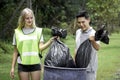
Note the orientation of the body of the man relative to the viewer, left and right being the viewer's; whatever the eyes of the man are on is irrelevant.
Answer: facing the viewer and to the left of the viewer

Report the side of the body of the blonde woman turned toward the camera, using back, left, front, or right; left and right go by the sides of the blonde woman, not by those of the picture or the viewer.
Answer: front

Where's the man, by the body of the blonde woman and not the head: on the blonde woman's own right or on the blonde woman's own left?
on the blonde woman's own left

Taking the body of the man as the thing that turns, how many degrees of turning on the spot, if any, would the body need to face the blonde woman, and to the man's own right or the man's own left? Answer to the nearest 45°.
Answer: approximately 45° to the man's own right

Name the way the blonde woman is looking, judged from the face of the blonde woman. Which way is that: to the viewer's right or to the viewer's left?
to the viewer's right

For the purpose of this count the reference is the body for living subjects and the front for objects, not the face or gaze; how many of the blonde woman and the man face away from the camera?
0
